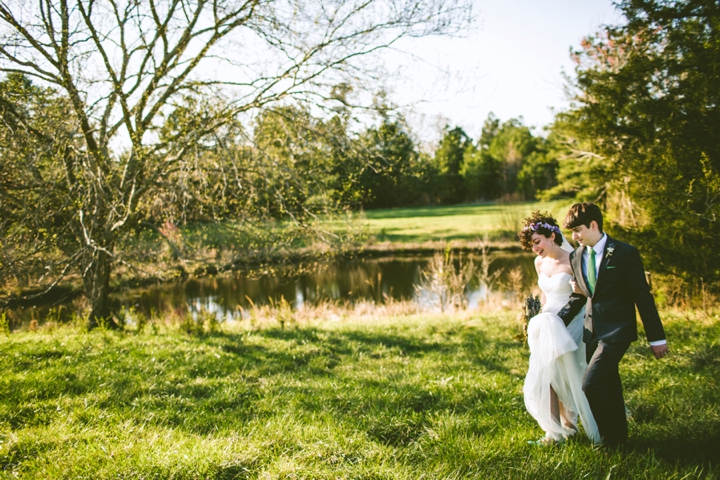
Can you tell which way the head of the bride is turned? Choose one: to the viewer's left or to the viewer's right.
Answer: to the viewer's left

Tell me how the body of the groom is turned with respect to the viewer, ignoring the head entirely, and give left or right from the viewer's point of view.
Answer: facing the viewer and to the left of the viewer

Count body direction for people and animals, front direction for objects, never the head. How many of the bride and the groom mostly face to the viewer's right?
0
